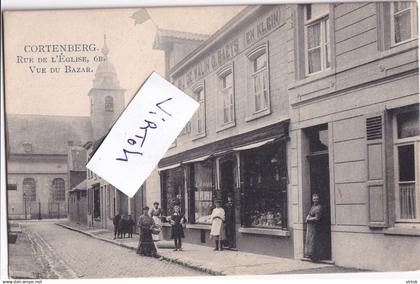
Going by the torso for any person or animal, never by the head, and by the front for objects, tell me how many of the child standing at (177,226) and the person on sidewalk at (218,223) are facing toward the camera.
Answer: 2

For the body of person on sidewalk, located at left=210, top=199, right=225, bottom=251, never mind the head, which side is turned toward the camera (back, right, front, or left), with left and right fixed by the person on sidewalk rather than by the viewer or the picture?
front

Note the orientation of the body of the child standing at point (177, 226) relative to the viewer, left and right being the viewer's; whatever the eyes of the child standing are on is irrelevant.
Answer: facing the viewer

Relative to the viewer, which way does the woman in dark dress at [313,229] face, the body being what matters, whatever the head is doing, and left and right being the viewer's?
facing the viewer and to the left of the viewer
